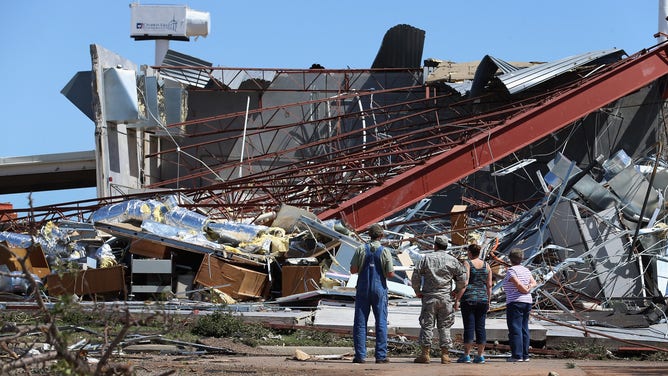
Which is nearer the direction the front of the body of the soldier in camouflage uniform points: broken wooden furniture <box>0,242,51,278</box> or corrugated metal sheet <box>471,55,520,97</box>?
the corrugated metal sheet

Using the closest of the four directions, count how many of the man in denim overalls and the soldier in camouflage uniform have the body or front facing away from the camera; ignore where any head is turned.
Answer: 2

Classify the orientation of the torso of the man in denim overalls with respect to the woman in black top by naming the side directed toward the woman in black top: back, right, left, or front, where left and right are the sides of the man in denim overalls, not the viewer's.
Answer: right

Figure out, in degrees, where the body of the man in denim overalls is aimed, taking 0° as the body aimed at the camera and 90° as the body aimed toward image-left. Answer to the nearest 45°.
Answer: approximately 180°

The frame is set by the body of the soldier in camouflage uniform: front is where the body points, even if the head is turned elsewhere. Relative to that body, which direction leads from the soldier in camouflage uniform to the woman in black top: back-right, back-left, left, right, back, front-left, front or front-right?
front-right

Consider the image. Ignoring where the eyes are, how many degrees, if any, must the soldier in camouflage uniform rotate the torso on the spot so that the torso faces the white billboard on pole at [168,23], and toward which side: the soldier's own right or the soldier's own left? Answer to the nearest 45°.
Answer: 0° — they already face it

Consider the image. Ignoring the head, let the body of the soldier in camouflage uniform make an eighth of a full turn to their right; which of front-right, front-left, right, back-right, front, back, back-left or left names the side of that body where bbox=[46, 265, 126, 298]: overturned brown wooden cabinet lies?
left

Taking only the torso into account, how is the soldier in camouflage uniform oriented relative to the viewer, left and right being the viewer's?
facing away from the viewer

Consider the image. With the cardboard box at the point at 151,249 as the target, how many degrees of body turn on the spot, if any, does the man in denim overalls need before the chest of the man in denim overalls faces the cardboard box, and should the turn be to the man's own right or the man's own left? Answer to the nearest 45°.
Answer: approximately 45° to the man's own left

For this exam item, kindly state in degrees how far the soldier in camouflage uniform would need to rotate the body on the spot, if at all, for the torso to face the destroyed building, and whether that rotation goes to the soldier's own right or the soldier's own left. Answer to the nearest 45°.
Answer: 0° — they already face it

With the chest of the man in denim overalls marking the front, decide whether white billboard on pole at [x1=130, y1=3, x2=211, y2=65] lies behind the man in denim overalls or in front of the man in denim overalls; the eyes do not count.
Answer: in front

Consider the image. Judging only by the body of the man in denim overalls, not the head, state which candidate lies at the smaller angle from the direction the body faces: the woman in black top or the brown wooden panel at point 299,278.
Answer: the brown wooden panel

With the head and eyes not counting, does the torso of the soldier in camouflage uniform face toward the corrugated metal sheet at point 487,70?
yes

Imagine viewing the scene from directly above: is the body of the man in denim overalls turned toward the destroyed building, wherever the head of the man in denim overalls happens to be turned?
yes
